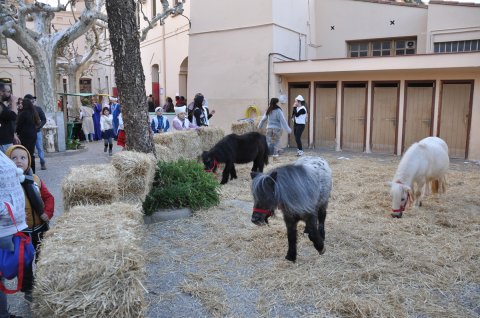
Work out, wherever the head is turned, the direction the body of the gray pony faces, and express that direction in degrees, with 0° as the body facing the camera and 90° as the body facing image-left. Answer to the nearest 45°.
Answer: approximately 45°

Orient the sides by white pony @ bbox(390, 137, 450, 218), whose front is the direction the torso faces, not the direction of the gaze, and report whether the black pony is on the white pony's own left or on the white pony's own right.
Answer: on the white pony's own right

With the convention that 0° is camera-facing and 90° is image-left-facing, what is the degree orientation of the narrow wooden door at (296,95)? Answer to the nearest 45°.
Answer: approximately 0°

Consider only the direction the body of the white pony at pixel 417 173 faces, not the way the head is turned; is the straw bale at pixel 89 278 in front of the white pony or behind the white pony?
in front

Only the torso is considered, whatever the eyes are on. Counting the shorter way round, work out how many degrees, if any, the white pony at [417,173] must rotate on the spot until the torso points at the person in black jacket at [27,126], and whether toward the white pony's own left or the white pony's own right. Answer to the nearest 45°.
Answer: approximately 45° to the white pony's own right

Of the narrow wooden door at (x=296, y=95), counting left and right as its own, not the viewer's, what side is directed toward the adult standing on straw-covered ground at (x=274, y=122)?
front

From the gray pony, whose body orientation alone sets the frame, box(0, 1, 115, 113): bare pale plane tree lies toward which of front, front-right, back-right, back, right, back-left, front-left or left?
right

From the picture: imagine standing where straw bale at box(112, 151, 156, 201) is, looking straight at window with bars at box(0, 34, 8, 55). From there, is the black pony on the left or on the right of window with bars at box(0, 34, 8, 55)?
right

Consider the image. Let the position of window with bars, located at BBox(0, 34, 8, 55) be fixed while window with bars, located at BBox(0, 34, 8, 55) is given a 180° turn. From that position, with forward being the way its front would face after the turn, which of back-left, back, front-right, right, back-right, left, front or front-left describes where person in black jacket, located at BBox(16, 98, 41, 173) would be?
back-left

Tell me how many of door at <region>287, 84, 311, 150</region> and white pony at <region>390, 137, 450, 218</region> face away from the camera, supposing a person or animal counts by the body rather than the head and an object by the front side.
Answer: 0

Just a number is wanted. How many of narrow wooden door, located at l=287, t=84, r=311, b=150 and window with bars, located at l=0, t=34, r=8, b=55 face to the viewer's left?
0

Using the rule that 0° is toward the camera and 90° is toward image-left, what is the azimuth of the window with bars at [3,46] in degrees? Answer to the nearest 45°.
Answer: approximately 315°
